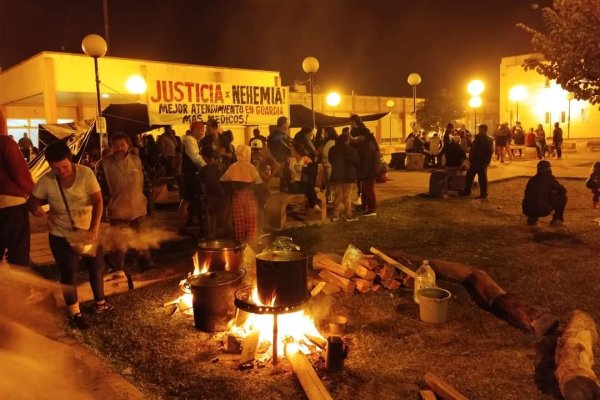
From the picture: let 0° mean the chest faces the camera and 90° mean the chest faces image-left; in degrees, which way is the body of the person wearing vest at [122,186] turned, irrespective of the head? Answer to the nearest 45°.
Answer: approximately 0°

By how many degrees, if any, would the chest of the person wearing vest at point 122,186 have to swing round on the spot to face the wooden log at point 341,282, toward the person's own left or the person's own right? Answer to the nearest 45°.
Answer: approximately 45° to the person's own left

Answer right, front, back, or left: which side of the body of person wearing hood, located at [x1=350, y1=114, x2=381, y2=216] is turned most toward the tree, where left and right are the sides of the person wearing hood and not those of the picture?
back

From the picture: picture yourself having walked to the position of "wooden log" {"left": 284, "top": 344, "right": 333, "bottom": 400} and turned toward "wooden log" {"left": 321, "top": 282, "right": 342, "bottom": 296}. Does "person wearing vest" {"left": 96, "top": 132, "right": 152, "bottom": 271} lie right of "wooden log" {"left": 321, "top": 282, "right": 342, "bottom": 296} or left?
left

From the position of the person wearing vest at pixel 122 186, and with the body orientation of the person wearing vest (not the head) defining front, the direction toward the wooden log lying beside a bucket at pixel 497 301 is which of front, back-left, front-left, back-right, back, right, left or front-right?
front-left
